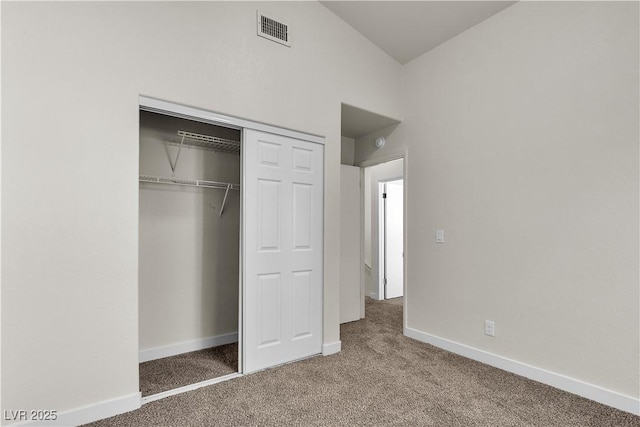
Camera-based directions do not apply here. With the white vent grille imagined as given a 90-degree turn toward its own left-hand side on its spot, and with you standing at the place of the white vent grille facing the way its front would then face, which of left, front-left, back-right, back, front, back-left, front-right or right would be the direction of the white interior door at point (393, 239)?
front

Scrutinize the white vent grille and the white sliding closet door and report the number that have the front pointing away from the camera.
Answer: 0

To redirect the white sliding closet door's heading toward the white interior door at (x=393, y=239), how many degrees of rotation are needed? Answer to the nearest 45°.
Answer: approximately 90° to its left

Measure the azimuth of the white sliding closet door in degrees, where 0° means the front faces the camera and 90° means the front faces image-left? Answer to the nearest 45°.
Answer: approximately 315°

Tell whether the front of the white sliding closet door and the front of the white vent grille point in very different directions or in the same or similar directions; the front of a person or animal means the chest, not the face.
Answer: same or similar directions

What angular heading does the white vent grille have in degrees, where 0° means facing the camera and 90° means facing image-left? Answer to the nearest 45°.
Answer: approximately 315°
